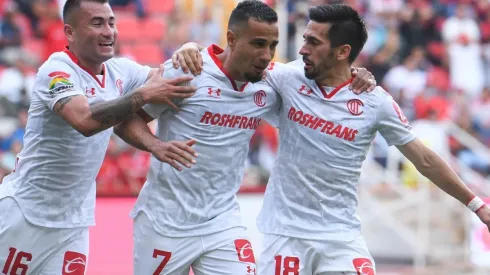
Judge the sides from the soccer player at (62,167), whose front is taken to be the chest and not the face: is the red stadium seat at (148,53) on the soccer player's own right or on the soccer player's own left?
on the soccer player's own left

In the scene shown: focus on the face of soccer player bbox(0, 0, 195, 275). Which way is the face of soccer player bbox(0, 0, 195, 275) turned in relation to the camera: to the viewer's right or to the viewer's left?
to the viewer's right

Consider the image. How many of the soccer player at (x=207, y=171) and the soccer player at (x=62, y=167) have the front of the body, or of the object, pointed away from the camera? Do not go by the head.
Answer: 0

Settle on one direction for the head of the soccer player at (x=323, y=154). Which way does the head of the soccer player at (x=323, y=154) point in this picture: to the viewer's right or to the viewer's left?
to the viewer's left

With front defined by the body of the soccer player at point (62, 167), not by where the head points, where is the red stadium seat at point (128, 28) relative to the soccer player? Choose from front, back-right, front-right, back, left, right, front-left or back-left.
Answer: back-left

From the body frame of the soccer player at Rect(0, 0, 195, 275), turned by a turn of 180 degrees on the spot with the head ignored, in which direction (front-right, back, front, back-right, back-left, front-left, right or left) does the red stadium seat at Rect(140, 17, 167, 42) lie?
front-right

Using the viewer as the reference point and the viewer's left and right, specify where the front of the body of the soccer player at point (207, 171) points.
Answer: facing the viewer and to the right of the viewer

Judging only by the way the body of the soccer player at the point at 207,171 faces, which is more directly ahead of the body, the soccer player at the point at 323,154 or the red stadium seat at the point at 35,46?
the soccer player

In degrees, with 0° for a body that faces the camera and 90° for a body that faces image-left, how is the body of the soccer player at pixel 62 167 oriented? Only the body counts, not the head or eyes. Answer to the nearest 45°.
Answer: approximately 315°
